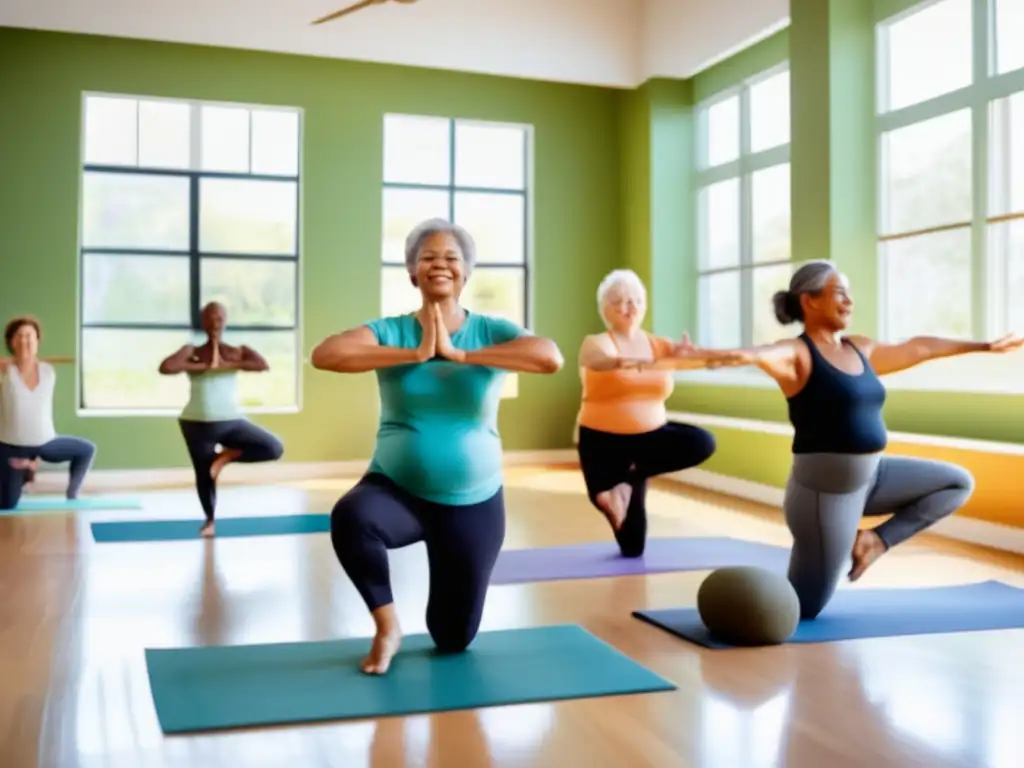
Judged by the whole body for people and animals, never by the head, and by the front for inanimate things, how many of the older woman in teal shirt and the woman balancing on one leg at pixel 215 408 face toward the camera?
2

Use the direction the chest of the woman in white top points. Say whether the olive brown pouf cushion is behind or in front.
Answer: in front

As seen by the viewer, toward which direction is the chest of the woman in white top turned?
toward the camera

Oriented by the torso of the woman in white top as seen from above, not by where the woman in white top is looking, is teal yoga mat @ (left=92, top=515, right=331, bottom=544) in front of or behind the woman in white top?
in front

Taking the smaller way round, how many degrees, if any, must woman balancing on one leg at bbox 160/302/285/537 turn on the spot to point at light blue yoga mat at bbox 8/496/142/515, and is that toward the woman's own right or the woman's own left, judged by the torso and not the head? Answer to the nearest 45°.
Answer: approximately 135° to the woman's own right

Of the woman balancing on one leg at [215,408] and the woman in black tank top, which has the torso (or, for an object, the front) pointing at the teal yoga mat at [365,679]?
the woman balancing on one leg

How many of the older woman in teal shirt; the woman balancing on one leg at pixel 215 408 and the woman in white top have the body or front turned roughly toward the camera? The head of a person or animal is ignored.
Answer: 3

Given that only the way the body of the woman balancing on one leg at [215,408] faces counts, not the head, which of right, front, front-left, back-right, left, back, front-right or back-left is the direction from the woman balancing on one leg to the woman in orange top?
front-left

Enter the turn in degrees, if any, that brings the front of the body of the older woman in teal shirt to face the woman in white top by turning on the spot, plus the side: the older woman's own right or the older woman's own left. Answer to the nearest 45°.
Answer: approximately 135° to the older woman's own right

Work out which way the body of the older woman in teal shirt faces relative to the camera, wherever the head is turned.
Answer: toward the camera

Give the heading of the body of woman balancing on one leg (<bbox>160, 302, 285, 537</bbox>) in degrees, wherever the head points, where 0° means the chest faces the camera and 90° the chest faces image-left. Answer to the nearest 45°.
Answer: approximately 0°

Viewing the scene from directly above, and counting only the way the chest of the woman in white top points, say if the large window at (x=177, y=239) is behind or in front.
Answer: behind
